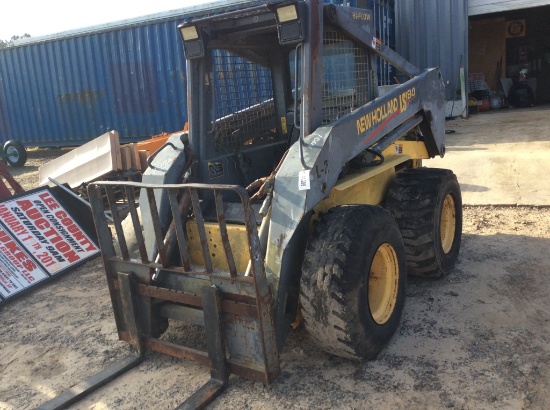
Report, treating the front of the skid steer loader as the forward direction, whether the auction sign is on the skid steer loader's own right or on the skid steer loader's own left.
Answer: on the skid steer loader's own right

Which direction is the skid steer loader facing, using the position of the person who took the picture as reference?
facing the viewer and to the left of the viewer

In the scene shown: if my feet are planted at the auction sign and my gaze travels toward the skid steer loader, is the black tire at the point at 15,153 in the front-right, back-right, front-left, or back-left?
back-left

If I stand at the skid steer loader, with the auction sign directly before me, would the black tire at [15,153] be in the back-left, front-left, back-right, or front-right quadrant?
front-right

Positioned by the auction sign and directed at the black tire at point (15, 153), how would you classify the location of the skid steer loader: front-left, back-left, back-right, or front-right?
back-right

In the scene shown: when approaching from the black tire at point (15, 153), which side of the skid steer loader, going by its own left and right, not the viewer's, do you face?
right
